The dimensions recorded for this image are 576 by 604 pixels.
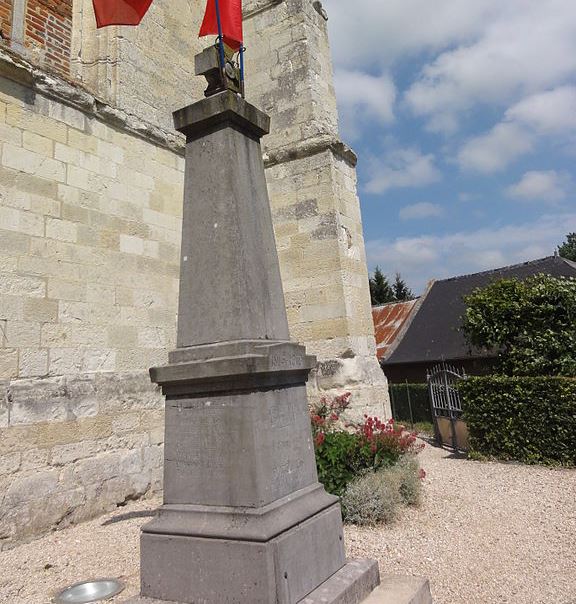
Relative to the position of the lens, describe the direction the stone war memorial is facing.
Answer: facing the viewer and to the right of the viewer

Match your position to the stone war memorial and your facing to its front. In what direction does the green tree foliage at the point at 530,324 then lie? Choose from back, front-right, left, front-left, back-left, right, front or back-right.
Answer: left

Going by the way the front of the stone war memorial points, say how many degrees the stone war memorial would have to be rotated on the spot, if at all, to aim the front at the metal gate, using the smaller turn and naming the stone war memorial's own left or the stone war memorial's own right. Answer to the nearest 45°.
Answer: approximately 90° to the stone war memorial's own left

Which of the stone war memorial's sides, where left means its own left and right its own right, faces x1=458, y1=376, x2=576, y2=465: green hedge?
left

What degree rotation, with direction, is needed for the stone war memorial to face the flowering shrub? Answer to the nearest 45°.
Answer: approximately 90° to its left

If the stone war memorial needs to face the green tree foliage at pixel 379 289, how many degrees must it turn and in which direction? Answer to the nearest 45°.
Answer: approximately 135° to its left
